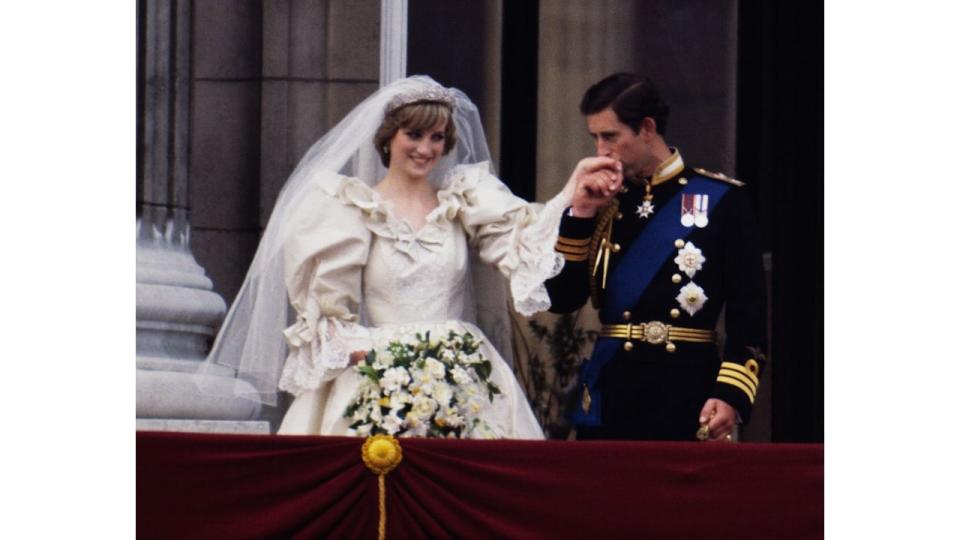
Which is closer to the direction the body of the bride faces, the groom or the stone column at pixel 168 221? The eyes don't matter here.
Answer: the groom

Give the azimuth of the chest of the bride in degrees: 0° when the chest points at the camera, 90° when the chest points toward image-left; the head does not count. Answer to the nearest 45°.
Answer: approximately 315°

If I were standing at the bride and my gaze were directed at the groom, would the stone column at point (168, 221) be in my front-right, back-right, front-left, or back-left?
back-left

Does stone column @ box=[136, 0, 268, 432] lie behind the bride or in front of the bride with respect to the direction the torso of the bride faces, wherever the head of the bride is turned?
behind

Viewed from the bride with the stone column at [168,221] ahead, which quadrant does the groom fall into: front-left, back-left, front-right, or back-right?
back-right
